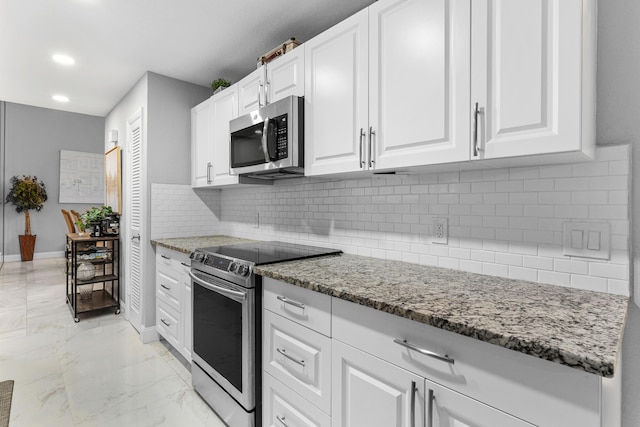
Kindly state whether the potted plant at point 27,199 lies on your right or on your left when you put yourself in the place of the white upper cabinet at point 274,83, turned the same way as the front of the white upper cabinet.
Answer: on your right

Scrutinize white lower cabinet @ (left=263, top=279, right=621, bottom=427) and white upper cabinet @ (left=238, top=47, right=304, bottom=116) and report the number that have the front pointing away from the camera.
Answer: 0

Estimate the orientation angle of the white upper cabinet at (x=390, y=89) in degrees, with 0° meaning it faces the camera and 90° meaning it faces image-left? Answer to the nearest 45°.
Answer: approximately 45°

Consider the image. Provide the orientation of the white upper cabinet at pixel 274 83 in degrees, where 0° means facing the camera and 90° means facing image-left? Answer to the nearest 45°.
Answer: approximately 45°

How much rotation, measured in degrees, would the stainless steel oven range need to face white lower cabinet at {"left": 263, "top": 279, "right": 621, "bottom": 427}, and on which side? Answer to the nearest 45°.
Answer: approximately 90° to its left

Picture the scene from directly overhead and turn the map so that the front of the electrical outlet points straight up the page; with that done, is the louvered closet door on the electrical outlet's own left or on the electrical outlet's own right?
on the electrical outlet's own right

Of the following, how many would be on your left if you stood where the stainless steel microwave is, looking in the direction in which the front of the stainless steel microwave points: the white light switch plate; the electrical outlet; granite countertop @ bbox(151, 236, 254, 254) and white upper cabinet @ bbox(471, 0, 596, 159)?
3

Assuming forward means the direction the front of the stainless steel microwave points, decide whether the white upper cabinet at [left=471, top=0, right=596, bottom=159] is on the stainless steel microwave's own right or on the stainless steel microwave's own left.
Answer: on the stainless steel microwave's own left
